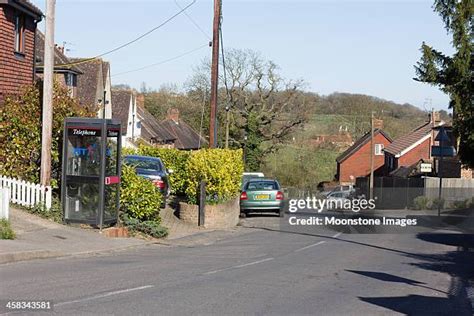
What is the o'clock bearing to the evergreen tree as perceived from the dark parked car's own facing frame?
The evergreen tree is roughly at 4 o'clock from the dark parked car.

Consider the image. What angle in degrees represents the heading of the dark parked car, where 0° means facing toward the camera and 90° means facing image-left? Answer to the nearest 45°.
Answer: approximately 180°

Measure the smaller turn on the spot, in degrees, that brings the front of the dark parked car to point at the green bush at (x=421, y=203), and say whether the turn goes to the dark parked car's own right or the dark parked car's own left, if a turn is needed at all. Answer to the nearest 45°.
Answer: approximately 45° to the dark parked car's own right

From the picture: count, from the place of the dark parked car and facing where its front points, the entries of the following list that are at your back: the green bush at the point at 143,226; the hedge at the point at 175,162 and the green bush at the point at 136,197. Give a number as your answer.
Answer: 2

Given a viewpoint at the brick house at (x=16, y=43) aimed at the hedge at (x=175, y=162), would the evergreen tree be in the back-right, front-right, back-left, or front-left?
front-right

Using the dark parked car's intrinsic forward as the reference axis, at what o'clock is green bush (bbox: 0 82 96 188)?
The green bush is roughly at 9 o'clock from the dark parked car.

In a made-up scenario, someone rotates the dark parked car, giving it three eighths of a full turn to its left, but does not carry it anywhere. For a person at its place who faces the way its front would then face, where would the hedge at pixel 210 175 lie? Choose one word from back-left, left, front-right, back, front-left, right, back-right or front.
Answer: left
